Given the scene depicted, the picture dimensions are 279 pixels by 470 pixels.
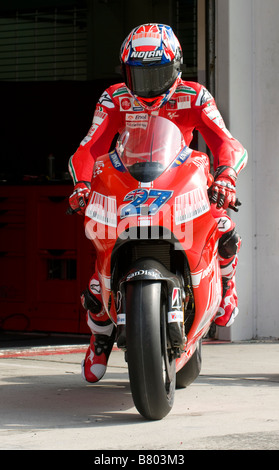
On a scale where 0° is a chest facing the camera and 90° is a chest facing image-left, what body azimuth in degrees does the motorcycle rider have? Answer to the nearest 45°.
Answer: approximately 0°
